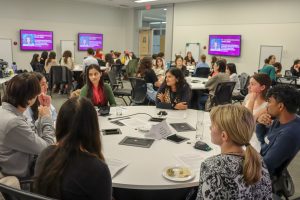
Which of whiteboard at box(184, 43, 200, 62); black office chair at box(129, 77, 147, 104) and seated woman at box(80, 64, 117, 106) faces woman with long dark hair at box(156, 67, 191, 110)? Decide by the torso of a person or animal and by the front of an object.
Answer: the whiteboard

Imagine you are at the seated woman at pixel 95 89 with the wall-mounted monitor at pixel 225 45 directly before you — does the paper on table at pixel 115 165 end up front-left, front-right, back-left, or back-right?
back-right

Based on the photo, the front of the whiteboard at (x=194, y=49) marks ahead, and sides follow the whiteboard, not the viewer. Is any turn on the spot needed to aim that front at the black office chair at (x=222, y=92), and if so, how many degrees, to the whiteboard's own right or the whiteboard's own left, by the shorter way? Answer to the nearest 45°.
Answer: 0° — it already faces it

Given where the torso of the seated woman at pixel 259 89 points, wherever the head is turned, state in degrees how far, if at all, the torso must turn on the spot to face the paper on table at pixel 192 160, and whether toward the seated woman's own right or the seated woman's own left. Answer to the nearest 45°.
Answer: approximately 45° to the seated woman's own left

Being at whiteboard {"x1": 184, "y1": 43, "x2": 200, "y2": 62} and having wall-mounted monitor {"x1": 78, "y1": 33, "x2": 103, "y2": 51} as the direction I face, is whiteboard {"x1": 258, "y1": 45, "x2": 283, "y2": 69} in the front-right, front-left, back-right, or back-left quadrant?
back-left

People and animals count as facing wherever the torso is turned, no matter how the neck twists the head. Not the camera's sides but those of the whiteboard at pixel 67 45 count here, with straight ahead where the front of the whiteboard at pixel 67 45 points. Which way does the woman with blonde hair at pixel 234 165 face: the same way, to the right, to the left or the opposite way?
the opposite way

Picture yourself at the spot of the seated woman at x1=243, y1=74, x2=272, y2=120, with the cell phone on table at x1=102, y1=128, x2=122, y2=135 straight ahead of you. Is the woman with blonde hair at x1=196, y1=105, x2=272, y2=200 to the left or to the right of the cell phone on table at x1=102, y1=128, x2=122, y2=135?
left
